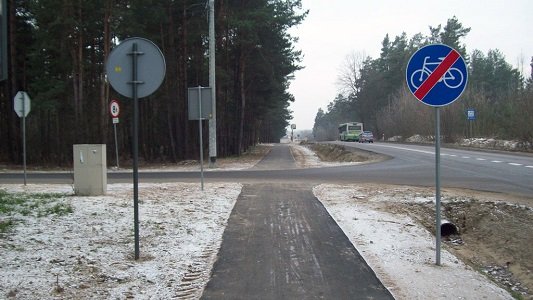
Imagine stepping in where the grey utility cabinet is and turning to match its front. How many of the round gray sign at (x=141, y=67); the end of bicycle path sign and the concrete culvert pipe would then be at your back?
0

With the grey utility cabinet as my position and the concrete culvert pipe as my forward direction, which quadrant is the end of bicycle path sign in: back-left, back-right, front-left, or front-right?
front-right

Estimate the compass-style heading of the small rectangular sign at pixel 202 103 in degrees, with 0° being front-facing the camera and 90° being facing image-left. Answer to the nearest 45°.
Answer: approximately 180°

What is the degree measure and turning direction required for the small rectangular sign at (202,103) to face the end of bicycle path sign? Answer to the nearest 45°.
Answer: approximately 135° to its right

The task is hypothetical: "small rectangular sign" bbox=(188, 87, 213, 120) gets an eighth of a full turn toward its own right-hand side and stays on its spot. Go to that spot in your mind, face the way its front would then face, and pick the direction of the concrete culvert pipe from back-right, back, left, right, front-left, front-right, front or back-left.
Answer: right

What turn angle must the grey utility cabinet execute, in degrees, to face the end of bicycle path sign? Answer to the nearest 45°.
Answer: approximately 45° to its left

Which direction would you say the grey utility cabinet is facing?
toward the camera

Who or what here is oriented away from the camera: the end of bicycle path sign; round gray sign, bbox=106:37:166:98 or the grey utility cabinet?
the round gray sign

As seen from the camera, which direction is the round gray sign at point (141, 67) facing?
away from the camera

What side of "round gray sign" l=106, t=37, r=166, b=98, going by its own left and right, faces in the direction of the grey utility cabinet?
front

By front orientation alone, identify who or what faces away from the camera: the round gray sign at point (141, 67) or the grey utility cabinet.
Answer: the round gray sign

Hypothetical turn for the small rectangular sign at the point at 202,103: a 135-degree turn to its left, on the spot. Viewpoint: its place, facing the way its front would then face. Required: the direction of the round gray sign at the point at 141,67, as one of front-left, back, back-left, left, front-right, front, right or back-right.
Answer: front-left

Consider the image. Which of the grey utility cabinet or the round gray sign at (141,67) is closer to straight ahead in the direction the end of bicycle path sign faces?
the round gray sign

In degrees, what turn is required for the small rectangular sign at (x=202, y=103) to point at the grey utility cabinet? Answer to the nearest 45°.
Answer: approximately 135° to its left

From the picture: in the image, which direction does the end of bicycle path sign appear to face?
toward the camera

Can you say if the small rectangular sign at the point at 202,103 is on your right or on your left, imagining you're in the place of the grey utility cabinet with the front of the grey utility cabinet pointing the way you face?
on your left

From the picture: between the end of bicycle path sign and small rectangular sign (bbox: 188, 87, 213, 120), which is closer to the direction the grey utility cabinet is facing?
the end of bicycle path sign
